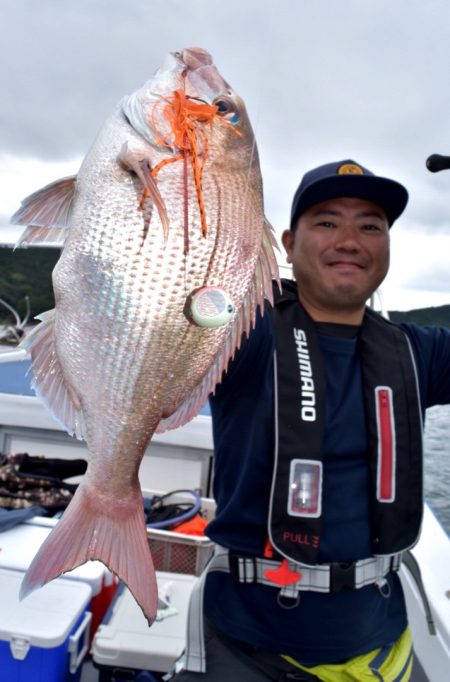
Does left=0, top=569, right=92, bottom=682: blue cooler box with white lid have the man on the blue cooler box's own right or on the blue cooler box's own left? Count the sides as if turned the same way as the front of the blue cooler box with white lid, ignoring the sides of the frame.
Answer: on the blue cooler box's own left

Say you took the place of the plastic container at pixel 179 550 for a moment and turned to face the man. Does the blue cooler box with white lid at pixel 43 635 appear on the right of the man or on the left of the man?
right

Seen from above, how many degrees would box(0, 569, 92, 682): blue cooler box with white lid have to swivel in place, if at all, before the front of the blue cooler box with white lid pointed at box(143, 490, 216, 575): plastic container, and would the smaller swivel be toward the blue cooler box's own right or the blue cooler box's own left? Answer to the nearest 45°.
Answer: approximately 135° to the blue cooler box's own left

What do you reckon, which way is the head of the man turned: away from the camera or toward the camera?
toward the camera

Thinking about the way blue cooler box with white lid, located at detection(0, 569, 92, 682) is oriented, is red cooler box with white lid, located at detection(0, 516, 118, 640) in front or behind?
behind

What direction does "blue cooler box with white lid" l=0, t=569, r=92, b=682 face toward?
toward the camera
